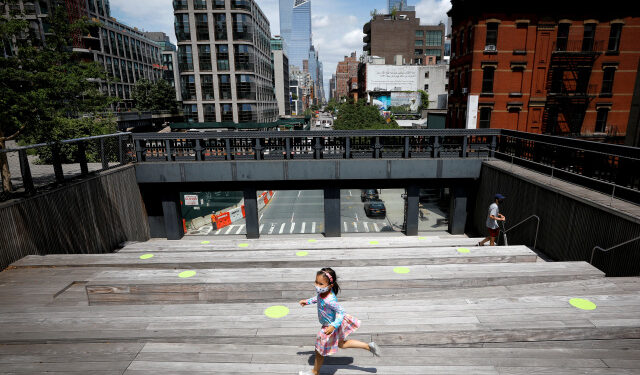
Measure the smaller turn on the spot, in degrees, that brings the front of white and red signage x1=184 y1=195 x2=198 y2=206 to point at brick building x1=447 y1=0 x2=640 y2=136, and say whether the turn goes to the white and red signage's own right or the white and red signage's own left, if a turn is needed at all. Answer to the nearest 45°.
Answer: approximately 90° to the white and red signage's own left

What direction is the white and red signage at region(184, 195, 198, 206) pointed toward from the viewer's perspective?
toward the camera

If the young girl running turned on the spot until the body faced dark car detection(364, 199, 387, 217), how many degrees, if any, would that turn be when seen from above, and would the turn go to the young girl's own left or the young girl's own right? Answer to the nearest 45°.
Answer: approximately 135° to the young girl's own right

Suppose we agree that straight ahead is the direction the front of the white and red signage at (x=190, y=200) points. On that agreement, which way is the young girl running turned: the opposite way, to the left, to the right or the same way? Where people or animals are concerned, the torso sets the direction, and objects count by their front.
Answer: to the right

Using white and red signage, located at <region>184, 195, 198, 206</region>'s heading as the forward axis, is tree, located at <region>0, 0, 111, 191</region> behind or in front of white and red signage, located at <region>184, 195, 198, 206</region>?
in front
